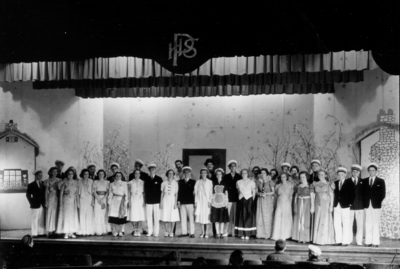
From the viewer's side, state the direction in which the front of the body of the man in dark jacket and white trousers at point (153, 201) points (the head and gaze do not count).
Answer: toward the camera

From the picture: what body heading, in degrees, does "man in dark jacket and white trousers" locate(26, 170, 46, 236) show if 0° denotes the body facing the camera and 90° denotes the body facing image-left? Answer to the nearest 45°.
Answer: approximately 315°

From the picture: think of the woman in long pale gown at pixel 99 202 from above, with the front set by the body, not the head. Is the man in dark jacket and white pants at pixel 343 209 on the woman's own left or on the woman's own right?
on the woman's own left

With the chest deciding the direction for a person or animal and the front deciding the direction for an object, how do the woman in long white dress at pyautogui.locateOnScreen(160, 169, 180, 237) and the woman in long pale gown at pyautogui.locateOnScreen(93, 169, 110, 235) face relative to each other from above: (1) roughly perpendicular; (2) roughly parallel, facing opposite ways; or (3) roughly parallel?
roughly parallel

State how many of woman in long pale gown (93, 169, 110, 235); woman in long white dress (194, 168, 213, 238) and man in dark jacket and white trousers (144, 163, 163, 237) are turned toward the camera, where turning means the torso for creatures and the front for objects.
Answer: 3

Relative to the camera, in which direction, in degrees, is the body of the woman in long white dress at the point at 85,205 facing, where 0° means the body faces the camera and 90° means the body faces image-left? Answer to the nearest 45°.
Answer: approximately 0°

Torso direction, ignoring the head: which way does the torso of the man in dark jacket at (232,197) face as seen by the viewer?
toward the camera

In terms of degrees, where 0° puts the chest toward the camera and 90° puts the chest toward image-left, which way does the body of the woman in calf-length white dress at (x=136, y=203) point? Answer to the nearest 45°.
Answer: approximately 0°

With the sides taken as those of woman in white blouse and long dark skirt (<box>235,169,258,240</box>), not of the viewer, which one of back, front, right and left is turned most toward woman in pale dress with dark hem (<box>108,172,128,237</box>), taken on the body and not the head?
right

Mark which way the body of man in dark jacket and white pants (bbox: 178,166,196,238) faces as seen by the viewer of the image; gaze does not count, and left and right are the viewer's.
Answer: facing the viewer
